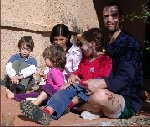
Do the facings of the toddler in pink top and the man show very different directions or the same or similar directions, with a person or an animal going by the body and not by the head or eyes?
same or similar directions

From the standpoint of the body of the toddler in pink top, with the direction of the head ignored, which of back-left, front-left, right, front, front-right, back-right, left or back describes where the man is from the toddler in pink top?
back-left

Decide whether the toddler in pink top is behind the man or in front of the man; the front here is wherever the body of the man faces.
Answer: in front
